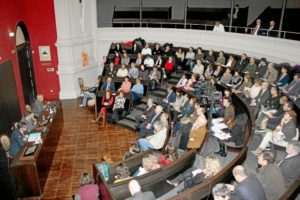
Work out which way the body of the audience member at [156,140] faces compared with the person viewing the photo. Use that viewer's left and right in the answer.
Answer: facing to the left of the viewer

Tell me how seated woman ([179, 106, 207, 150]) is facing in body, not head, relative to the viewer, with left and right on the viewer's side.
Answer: facing to the left of the viewer

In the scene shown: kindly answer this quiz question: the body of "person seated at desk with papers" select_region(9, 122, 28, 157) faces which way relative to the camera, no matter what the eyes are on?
to the viewer's right

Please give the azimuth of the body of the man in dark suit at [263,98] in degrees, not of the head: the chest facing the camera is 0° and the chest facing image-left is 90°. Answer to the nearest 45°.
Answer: approximately 45°

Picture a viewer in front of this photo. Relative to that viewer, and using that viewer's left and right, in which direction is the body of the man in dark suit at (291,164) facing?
facing to the left of the viewer

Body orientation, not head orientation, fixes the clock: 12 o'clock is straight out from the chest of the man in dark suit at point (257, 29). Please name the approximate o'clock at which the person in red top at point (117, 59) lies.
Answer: The person in red top is roughly at 1 o'clock from the man in dark suit.

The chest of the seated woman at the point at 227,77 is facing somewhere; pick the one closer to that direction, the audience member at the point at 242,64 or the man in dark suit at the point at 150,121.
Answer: the man in dark suit

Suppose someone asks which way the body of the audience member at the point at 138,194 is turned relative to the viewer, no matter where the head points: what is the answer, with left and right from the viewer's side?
facing away from the viewer and to the left of the viewer

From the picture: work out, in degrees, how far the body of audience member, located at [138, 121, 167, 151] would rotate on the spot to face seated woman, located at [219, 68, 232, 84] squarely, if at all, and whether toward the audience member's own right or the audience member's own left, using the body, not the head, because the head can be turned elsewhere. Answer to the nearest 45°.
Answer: approximately 135° to the audience member's own right

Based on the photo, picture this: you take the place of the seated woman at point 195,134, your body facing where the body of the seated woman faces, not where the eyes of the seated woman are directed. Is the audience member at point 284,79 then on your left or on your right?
on your right

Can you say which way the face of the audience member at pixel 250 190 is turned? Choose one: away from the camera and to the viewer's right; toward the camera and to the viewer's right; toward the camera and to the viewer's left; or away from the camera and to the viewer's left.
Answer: away from the camera and to the viewer's left

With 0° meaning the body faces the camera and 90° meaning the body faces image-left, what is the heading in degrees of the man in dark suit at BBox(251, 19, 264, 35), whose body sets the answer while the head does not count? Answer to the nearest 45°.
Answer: approximately 45°
